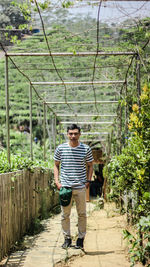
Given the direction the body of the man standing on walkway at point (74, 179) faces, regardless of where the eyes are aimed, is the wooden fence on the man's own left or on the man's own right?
on the man's own right

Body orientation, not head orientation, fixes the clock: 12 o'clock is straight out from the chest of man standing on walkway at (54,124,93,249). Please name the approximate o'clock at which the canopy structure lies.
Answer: The canopy structure is roughly at 6 o'clock from the man standing on walkway.

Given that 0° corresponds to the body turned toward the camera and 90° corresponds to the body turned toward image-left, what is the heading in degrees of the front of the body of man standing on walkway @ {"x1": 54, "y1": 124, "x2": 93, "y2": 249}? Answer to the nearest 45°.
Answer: approximately 0°
